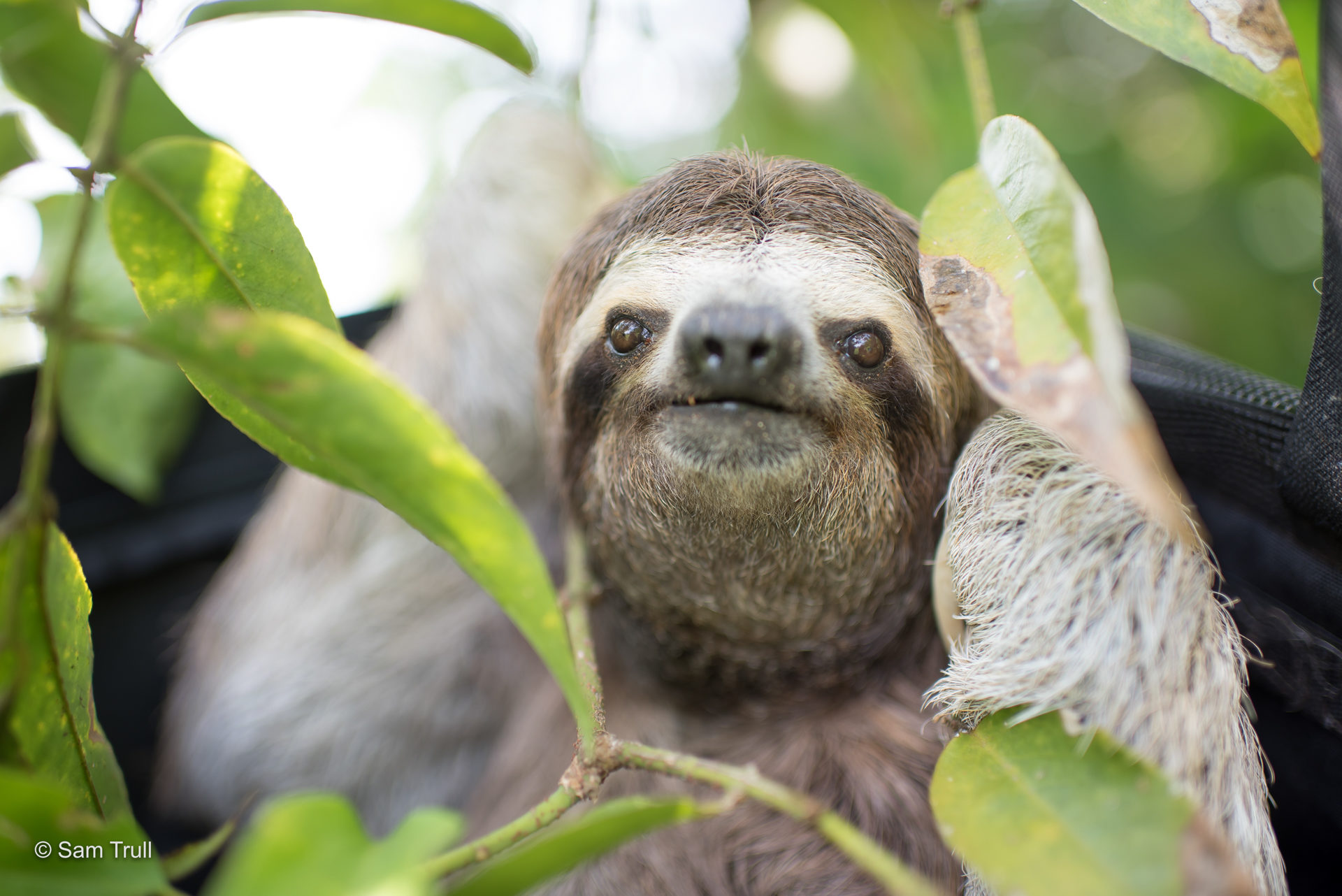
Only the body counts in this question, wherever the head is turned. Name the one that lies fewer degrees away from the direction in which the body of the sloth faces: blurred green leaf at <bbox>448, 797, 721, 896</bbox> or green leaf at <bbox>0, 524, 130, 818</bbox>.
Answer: the blurred green leaf

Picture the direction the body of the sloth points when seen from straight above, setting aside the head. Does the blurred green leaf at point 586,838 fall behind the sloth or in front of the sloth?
in front

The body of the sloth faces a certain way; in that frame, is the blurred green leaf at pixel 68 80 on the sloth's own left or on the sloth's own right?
on the sloth's own right

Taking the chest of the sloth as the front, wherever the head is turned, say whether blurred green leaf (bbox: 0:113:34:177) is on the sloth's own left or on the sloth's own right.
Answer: on the sloth's own right

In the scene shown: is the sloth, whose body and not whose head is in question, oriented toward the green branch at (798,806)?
yes

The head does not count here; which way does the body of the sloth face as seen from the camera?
toward the camera

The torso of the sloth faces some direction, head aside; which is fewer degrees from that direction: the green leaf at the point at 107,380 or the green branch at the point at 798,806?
the green branch
